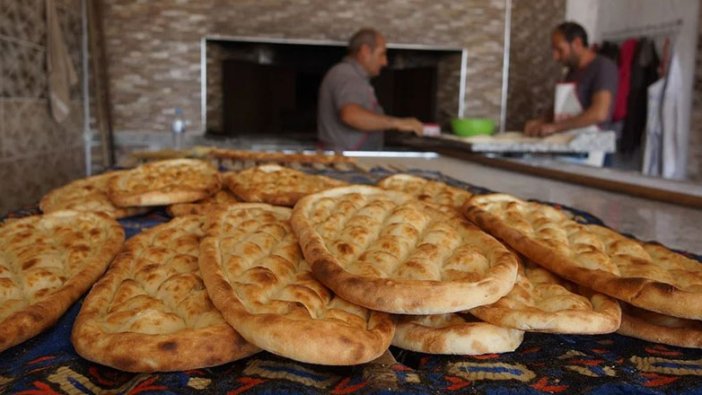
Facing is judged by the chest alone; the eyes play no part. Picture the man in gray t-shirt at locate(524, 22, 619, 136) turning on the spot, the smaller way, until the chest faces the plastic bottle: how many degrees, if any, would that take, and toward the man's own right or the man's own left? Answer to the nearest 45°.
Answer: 0° — they already face it

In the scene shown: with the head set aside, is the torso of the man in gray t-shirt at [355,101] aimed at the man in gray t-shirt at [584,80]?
yes

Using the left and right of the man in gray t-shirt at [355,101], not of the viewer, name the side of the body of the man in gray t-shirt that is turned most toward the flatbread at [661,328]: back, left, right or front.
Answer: right

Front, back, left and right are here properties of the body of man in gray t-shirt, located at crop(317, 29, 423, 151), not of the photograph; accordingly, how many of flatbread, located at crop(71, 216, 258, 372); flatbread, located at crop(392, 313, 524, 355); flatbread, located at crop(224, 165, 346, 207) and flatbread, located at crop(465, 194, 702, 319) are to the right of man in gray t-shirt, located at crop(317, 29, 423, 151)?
4

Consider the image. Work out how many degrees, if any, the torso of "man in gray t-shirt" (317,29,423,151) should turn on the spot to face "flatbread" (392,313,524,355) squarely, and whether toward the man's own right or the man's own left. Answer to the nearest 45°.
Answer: approximately 90° to the man's own right

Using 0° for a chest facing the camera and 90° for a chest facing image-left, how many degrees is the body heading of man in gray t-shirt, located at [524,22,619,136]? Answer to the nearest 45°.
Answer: approximately 90°

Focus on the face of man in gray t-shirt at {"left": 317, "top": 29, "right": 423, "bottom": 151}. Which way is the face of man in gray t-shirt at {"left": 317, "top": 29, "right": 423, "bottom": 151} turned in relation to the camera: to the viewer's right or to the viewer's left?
to the viewer's right

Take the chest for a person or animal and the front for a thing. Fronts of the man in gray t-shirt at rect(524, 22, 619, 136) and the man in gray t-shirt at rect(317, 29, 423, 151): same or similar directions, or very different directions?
very different directions

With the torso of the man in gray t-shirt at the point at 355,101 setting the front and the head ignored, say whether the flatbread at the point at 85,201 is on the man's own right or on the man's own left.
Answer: on the man's own right

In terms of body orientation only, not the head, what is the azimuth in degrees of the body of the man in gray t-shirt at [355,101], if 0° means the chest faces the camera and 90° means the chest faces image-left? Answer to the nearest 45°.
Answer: approximately 270°
